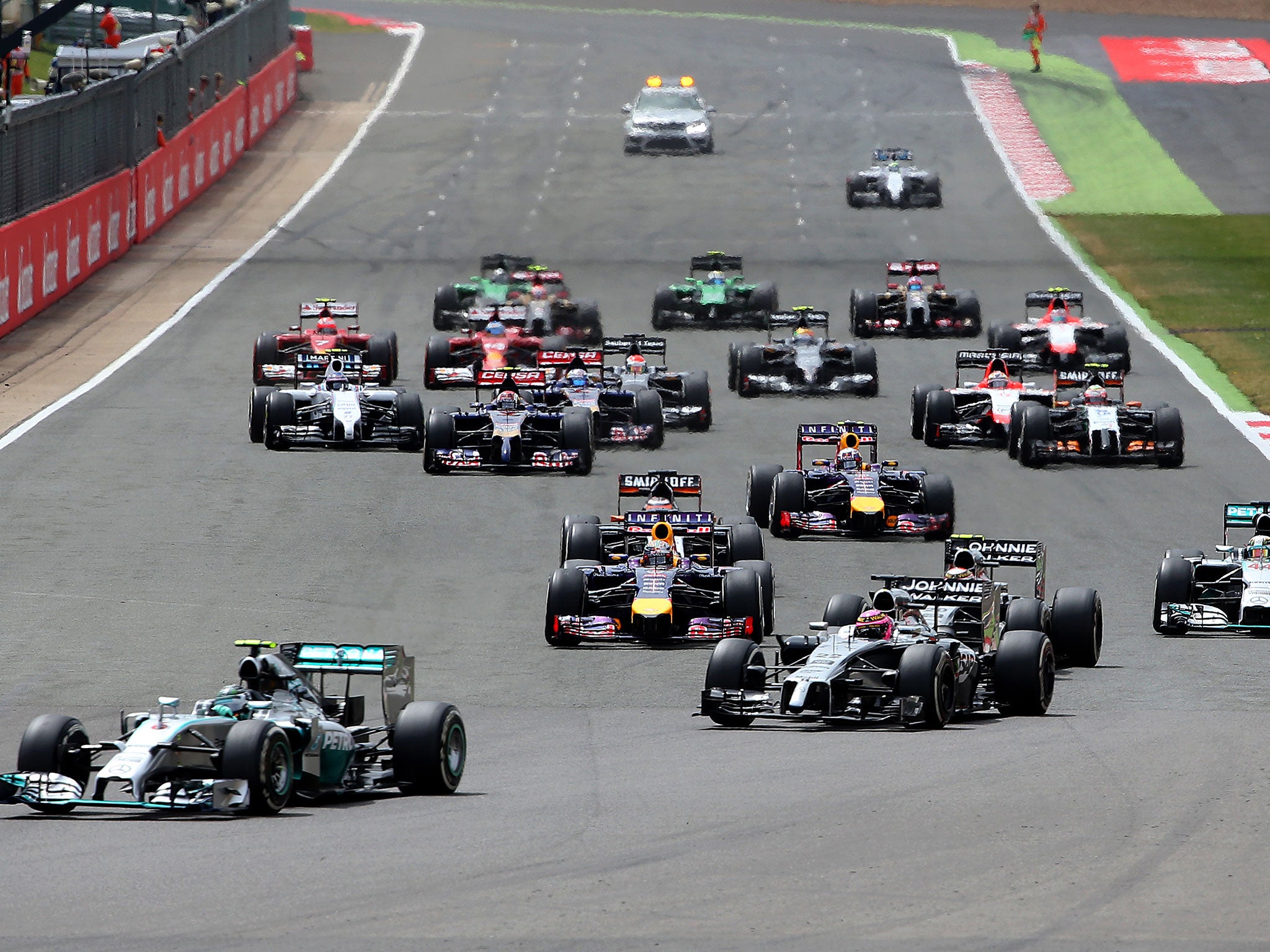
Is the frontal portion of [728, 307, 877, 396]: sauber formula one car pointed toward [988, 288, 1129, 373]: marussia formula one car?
no

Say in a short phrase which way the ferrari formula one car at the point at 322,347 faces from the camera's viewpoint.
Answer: facing the viewer

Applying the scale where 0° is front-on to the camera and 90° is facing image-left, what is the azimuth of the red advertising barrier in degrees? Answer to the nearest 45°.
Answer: approximately 315°

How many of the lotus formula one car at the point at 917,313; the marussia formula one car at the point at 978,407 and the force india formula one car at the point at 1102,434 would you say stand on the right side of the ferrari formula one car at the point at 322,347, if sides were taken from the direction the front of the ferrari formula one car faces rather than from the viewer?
0

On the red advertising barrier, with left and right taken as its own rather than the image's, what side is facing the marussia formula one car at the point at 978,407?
front

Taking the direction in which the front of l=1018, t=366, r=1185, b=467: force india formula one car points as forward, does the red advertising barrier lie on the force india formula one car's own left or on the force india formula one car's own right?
on the force india formula one car's own right

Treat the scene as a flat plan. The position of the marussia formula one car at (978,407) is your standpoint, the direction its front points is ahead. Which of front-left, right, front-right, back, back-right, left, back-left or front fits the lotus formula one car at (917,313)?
back

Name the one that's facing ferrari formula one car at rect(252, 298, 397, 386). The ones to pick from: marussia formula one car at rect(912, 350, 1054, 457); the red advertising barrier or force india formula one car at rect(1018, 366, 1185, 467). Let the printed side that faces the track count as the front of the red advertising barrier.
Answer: the red advertising barrier

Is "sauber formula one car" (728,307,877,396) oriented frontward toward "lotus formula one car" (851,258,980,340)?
no

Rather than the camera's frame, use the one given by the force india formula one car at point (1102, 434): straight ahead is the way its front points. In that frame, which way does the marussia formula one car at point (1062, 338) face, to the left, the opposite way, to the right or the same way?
the same way

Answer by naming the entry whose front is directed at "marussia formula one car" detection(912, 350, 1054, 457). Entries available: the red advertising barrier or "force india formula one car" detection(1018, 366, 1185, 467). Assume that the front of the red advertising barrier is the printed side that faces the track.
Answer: the red advertising barrier

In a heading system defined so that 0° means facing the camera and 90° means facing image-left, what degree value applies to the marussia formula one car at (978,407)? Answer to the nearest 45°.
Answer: approximately 0°

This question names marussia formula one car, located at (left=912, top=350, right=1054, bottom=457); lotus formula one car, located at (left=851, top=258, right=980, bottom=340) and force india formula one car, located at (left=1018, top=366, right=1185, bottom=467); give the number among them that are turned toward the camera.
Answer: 3

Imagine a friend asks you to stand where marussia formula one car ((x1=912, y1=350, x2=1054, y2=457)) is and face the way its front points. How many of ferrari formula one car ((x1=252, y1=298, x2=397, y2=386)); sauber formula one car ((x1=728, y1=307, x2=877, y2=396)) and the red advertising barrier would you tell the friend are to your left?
0

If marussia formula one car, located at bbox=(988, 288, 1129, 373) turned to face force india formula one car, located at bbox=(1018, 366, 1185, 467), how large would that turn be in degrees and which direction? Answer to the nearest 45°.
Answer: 0° — it already faces it

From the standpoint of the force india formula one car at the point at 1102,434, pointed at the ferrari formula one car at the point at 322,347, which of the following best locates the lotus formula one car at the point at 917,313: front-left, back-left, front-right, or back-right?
front-right

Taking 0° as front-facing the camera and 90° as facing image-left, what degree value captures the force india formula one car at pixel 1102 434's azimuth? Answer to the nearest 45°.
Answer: approximately 0°

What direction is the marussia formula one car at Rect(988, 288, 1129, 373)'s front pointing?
toward the camera
